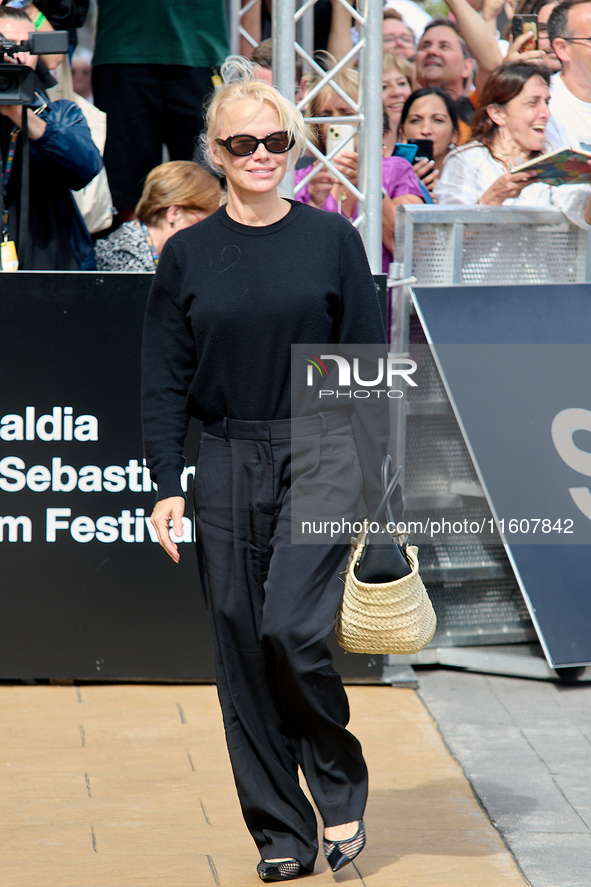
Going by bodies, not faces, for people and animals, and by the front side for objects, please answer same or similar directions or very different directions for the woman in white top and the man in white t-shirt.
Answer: same or similar directions

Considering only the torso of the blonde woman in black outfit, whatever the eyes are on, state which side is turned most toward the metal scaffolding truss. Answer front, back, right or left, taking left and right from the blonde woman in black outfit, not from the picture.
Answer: back

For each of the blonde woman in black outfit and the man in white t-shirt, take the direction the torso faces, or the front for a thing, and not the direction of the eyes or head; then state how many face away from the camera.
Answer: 0

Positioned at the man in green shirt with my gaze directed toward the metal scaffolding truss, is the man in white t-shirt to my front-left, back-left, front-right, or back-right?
front-left

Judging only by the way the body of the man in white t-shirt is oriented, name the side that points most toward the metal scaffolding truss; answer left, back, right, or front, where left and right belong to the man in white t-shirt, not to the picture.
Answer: right

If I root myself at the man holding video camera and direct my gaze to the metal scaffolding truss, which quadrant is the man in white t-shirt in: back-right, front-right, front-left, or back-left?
front-left

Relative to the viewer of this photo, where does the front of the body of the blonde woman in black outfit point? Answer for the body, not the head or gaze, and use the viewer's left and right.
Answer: facing the viewer

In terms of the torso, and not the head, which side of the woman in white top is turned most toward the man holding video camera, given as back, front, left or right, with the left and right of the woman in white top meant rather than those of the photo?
right

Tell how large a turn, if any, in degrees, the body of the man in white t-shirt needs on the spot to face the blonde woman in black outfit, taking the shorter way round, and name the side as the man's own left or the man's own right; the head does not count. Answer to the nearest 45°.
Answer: approximately 45° to the man's own right

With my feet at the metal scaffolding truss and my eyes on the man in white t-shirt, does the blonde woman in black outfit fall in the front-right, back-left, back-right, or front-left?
back-right

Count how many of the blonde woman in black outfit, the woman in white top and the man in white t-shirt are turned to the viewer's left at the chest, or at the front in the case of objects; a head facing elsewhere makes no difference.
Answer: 0

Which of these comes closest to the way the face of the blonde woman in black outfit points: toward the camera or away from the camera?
toward the camera

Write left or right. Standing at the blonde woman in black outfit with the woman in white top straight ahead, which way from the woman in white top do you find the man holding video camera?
left
